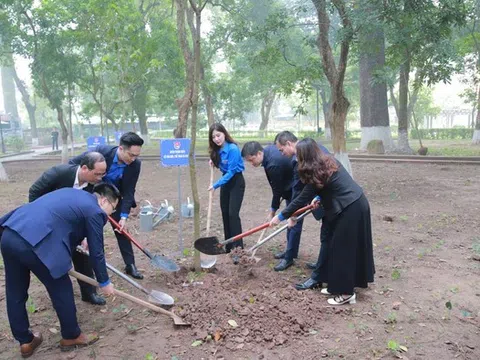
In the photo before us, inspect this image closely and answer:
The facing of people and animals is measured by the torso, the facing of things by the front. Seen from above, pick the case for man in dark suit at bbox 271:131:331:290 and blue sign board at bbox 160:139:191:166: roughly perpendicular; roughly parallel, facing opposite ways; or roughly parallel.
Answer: roughly perpendicular

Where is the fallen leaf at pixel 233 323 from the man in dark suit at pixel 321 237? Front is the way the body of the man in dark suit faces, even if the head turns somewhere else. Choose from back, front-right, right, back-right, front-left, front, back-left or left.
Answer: front-left

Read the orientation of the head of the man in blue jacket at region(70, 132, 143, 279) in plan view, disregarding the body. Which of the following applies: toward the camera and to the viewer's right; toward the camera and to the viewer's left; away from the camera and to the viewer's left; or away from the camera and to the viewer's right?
toward the camera and to the viewer's right

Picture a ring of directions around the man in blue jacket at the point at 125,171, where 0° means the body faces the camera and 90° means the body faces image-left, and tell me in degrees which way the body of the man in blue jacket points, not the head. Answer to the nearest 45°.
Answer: approximately 315°

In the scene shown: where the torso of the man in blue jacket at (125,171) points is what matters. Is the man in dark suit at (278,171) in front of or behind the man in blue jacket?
in front

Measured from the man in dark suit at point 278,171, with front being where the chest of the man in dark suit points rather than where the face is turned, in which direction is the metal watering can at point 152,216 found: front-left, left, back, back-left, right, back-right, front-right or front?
right

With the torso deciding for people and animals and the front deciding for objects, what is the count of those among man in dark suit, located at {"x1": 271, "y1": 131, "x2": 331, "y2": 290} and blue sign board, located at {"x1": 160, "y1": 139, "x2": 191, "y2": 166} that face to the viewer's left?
1

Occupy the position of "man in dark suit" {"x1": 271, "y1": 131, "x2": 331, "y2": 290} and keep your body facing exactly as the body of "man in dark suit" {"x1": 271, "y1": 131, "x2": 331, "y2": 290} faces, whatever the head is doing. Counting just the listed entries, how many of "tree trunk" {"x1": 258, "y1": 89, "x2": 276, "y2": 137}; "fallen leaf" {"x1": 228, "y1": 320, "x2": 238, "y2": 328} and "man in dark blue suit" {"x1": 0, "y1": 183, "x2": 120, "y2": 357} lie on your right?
1

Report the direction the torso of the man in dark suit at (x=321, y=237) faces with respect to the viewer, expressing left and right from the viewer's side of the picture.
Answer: facing to the left of the viewer

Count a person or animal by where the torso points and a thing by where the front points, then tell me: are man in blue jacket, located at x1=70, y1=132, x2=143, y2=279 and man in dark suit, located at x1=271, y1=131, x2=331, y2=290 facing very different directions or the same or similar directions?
very different directions

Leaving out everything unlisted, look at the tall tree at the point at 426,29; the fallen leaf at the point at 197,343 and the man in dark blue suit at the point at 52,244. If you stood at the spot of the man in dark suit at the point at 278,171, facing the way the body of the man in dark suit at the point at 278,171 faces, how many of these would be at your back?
1

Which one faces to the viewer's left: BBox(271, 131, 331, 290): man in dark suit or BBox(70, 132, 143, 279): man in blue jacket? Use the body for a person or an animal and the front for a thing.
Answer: the man in dark suit

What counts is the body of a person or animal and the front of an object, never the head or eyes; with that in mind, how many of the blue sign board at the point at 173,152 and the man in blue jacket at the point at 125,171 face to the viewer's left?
0

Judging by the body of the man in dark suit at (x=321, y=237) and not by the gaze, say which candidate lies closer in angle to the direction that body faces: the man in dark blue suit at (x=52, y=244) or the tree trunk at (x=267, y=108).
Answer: the man in dark blue suit
